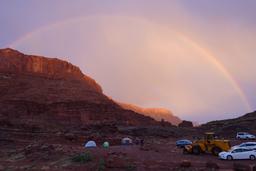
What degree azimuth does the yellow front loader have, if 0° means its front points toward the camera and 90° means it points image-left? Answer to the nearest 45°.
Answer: approximately 90°

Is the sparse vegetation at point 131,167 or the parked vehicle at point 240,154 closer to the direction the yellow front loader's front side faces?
the sparse vegetation

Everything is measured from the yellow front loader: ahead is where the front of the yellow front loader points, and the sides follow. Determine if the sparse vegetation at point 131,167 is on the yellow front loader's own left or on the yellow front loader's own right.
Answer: on the yellow front loader's own left
